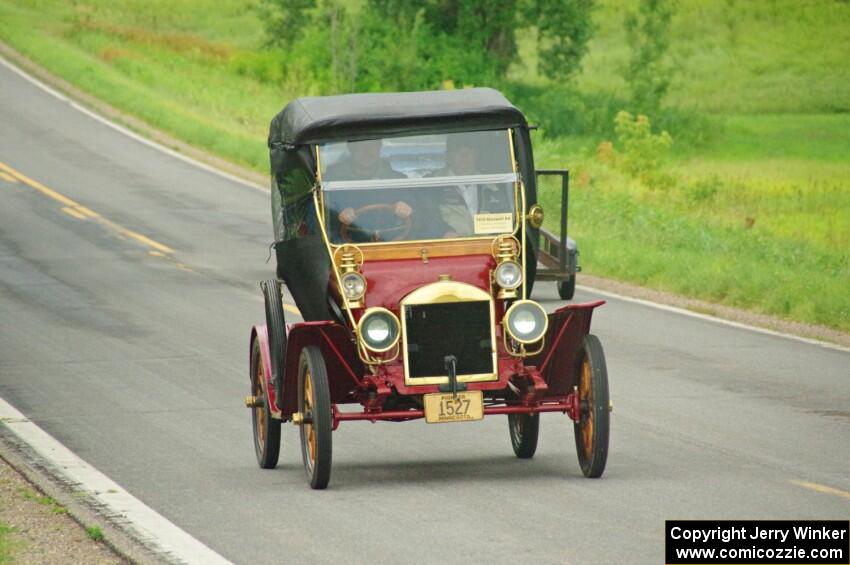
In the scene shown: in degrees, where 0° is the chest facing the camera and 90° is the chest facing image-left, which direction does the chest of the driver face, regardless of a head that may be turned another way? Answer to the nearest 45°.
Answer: approximately 0°

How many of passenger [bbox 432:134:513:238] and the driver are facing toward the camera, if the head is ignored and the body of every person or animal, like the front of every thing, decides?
2

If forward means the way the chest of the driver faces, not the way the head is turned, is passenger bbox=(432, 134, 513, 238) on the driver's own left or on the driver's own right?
on the driver's own left

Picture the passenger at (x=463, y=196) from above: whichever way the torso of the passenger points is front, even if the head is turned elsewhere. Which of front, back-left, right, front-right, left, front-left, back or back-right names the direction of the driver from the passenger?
right
